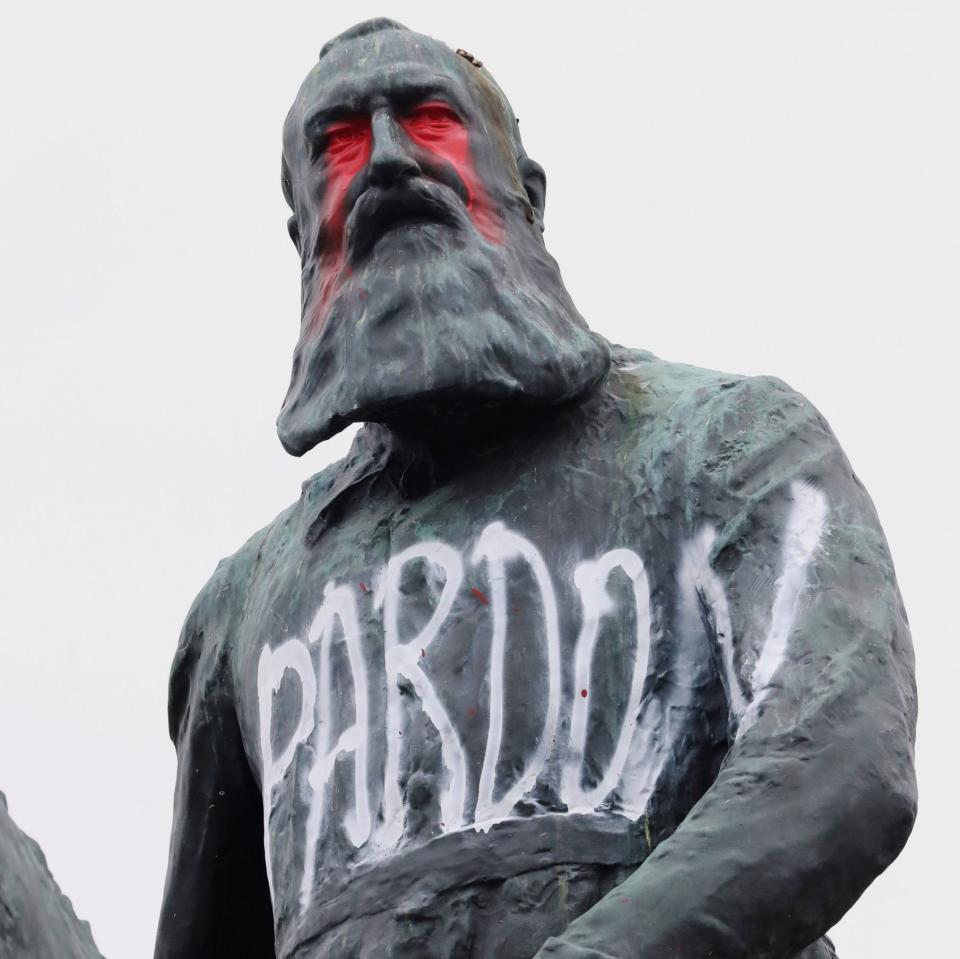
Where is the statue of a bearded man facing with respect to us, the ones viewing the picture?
facing the viewer and to the left of the viewer
